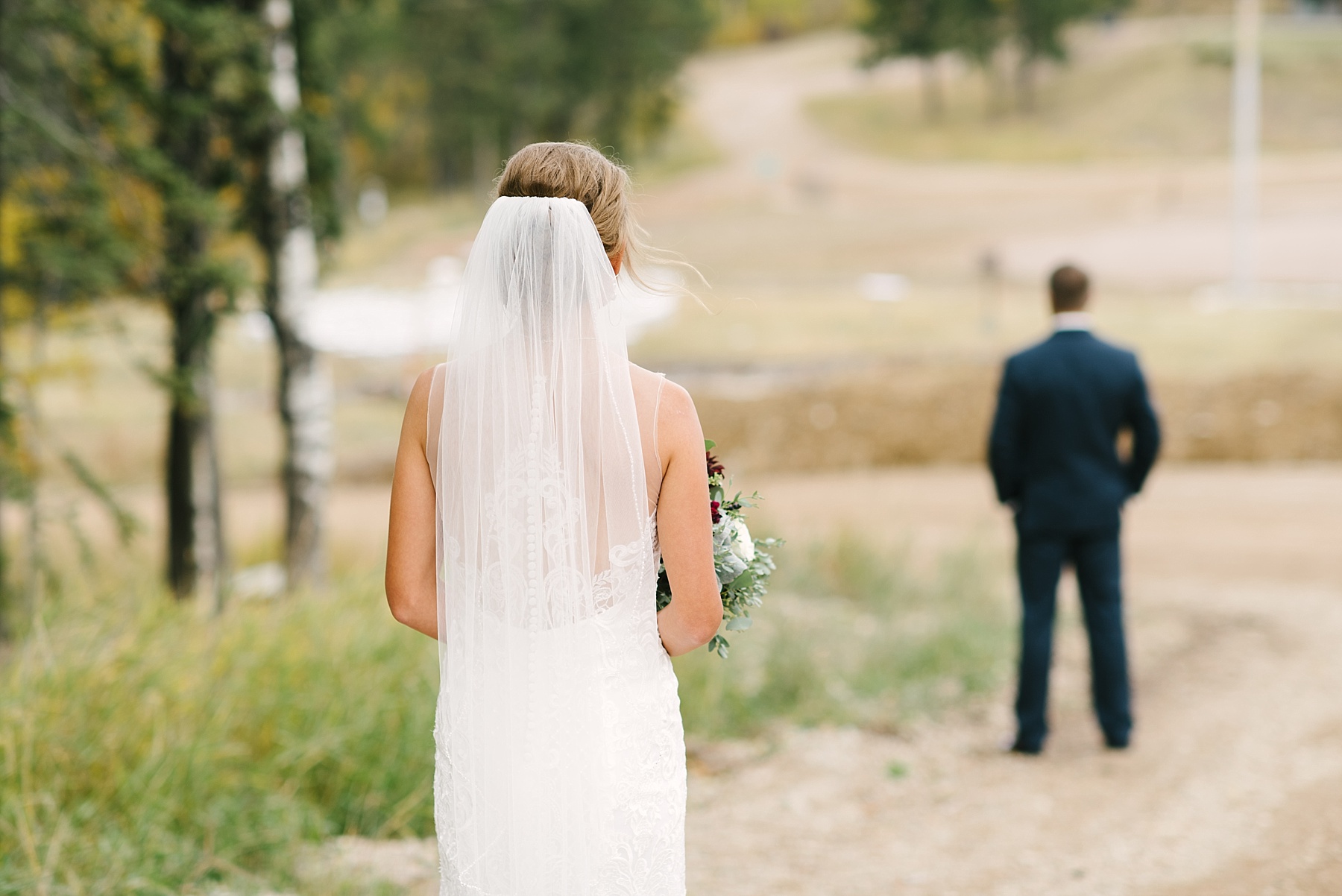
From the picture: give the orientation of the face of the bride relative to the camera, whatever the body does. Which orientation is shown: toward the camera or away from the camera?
away from the camera

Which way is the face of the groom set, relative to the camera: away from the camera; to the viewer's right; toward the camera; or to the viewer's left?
away from the camera

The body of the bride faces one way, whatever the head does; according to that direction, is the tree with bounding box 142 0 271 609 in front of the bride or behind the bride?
in front

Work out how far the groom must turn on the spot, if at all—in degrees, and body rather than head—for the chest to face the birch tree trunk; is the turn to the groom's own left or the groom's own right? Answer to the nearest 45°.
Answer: approximately 45° to the groom's own left

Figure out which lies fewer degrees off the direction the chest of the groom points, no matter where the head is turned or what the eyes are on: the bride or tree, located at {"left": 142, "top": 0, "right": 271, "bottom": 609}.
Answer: the tree

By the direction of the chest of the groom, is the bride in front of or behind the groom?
behind

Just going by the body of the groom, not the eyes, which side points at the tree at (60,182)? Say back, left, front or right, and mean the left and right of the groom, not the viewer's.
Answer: left

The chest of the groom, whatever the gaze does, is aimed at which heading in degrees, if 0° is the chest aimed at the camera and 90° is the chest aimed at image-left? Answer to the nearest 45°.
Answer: approximately 180°

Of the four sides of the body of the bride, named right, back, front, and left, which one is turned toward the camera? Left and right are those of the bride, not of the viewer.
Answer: back

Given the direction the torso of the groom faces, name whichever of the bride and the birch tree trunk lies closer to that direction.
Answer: the birch tree trunk

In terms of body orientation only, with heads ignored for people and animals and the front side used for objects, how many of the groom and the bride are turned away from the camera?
2

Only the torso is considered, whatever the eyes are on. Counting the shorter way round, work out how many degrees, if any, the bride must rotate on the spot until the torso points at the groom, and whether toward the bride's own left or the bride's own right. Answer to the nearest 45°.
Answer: approximately 45° to the bride's own right

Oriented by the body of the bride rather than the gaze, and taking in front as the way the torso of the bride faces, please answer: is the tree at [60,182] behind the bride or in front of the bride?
in front
